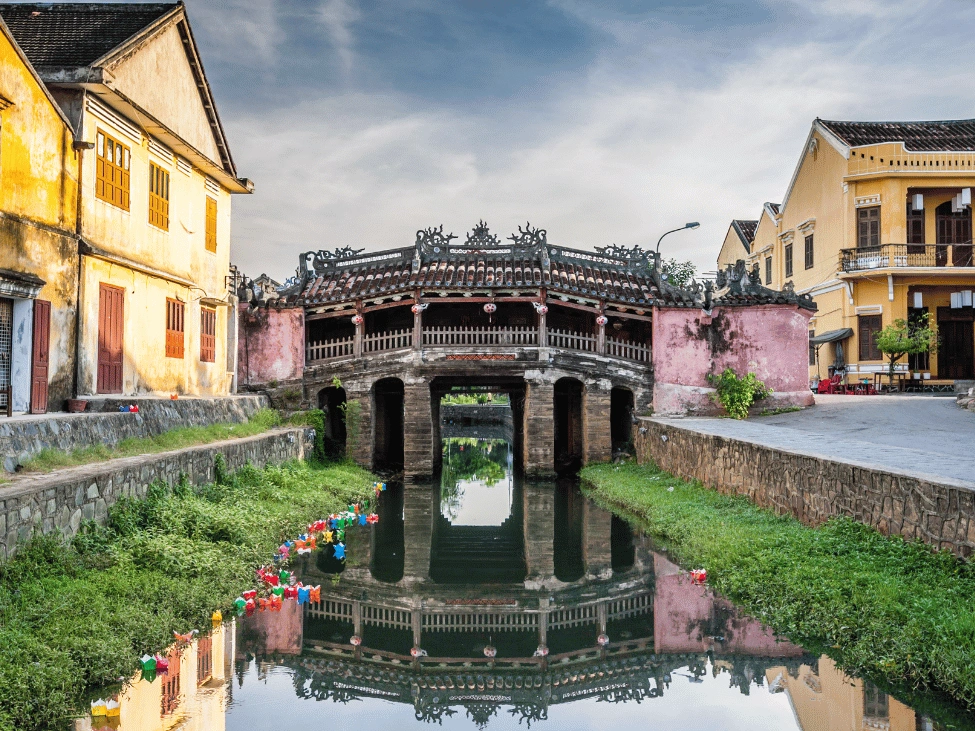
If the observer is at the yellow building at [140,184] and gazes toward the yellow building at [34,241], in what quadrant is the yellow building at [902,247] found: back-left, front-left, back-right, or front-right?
back-left

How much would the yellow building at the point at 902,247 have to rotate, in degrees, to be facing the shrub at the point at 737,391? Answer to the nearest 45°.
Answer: approximately 45° to its right

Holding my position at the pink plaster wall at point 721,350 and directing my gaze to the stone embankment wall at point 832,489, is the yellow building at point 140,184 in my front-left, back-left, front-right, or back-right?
front-right

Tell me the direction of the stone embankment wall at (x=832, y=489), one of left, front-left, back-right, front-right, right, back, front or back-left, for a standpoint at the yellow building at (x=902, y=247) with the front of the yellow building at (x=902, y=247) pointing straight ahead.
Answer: front

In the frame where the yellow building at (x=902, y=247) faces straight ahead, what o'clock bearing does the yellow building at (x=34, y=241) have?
the yellow building at (x=34, y=241) is roughly at 1 o'clock from the yellow building at (x=902, y=247).

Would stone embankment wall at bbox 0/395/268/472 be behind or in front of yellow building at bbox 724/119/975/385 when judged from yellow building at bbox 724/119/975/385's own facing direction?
in front

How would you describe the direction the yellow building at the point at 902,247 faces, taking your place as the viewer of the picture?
facing the viewer

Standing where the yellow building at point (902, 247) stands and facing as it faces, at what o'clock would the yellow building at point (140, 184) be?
the yellow building at point (140, 184) is roughly at 1 o'clock from the yellow building at point (902, 247).
